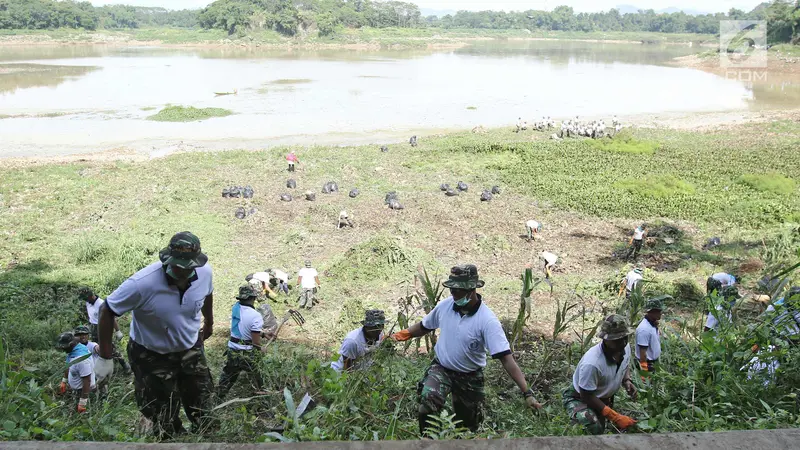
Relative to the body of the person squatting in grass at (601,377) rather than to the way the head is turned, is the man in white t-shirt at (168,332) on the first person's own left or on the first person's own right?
on the first person's own right

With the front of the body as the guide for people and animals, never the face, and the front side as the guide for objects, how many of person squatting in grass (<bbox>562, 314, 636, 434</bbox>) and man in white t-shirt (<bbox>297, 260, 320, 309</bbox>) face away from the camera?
1

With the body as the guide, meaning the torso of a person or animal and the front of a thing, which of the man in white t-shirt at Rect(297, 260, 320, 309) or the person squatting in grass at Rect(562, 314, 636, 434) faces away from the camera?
the man in white t-shirt

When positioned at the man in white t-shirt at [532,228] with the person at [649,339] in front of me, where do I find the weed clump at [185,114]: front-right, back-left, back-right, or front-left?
back-right

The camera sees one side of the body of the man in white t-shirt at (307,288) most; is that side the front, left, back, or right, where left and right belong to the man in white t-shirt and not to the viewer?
back

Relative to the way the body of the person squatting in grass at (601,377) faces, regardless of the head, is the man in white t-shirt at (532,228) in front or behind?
behind
